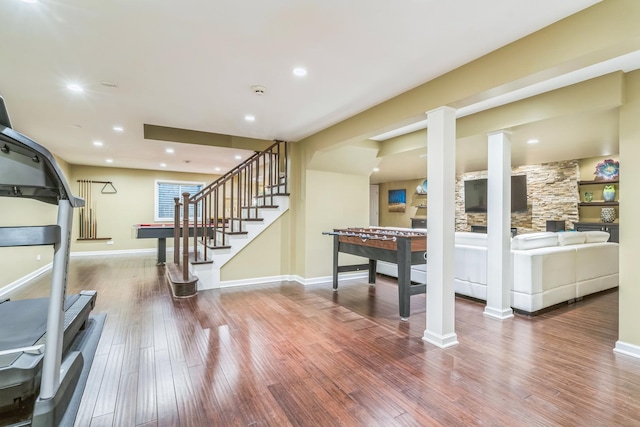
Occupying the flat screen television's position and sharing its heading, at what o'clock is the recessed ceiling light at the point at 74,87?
The recessed ceiling light is roughly at 1 o'clock from the flat screen television.

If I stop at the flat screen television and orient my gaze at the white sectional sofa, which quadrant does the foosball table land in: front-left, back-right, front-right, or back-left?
front-right

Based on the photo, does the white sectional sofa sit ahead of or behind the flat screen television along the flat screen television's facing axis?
ahead

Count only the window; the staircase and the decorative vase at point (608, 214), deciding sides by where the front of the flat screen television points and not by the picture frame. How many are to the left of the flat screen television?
1

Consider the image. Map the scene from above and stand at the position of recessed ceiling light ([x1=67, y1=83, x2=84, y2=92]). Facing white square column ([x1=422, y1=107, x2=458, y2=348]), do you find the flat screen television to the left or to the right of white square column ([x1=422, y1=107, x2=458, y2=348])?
left

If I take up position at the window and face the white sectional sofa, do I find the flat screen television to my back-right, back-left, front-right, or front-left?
front-left

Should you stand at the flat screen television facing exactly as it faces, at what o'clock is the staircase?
The staircase is roughly at 1 o'clock from the flat screen television.

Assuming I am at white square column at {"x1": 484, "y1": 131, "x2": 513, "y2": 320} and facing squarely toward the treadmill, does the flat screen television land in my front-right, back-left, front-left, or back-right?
back-right

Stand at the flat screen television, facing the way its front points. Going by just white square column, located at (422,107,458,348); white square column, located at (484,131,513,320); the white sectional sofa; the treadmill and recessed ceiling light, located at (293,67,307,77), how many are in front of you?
5

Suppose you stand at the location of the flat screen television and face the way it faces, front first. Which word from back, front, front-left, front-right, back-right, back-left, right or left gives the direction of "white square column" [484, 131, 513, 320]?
front

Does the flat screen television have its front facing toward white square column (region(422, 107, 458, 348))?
yes

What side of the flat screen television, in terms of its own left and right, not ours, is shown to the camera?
front

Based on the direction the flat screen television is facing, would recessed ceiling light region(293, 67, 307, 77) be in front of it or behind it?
in front

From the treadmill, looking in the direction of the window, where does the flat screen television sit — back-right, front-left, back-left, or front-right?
front-right

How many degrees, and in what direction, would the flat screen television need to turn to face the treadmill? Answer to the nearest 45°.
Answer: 0° — it already faces it

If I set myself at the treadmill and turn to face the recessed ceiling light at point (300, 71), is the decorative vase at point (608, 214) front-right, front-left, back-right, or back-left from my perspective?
front-right

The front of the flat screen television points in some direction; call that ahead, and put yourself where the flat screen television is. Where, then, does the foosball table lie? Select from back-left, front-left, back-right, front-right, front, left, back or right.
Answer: front

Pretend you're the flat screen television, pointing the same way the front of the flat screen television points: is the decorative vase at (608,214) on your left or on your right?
on your left
